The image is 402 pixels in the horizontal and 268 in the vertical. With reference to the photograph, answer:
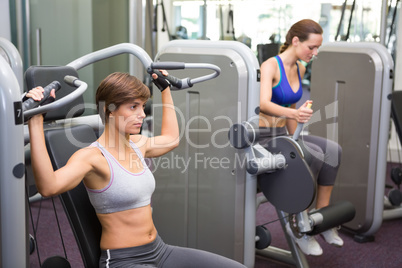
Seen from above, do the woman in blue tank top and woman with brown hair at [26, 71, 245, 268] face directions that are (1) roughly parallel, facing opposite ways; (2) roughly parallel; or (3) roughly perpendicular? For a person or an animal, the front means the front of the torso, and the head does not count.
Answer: roughly parallel

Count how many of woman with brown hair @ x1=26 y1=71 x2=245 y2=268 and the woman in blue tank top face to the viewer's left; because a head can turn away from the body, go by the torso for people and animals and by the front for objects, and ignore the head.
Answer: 0

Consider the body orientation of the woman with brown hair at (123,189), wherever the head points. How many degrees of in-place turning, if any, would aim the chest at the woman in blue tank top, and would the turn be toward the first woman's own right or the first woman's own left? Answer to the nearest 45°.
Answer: approximately 90° to the first woman's own left

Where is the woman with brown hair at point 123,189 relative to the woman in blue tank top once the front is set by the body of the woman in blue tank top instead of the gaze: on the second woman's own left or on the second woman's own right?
on the second woman's own right

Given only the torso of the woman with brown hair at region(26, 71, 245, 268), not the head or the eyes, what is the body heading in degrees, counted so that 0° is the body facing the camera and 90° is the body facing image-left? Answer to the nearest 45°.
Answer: approximately 315°

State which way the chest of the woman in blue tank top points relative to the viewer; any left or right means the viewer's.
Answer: facing the viewer and to the right of the viewer
